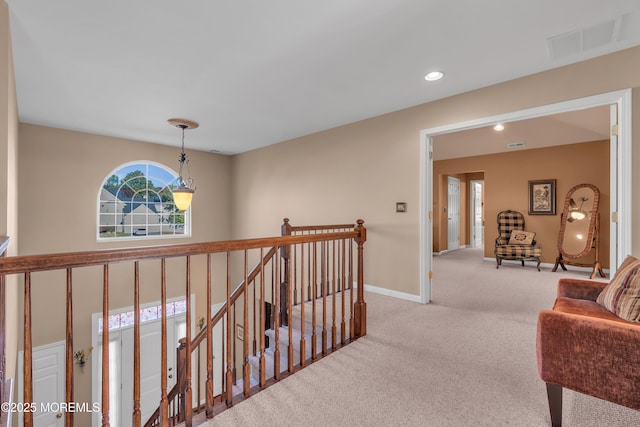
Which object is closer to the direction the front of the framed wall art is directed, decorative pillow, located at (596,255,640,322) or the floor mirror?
the decorative pillow

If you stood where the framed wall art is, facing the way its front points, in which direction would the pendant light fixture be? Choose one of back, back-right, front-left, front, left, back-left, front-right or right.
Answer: front-right

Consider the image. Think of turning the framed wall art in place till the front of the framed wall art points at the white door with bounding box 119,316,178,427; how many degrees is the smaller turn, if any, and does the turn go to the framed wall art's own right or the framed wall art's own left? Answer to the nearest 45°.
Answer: approximately 45° to the framed wall art's own right

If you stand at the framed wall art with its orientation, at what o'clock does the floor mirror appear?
The floor mirror is roughly at 10 o'clock from the framed wall art.

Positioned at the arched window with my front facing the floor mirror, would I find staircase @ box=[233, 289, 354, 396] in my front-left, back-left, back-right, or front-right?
front-right

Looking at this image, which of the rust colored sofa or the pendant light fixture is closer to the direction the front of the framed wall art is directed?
the rust colored sofa

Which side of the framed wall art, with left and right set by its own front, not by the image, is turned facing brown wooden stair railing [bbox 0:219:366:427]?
front

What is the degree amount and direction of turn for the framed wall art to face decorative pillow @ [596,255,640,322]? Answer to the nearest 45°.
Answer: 0° — it already faces it

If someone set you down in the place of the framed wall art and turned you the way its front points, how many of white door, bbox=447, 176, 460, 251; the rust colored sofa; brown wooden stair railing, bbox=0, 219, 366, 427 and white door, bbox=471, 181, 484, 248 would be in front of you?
2

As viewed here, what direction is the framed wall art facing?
toward the camera

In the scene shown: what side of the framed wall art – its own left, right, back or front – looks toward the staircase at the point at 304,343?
front

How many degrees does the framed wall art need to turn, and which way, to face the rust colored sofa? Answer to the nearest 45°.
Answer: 0° — it already faces it
